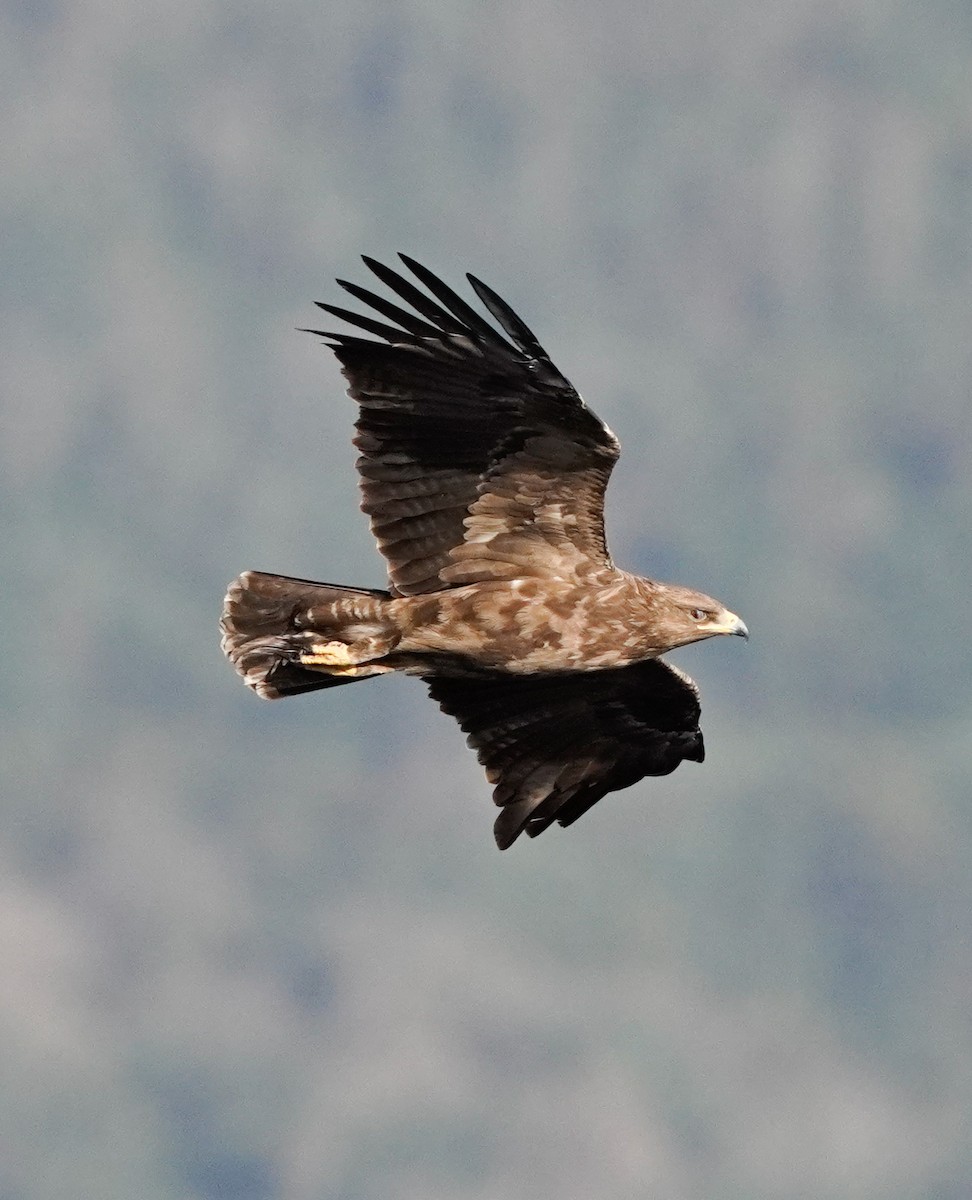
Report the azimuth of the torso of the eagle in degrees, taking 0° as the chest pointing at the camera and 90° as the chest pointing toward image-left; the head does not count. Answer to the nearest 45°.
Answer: approximately 270°
